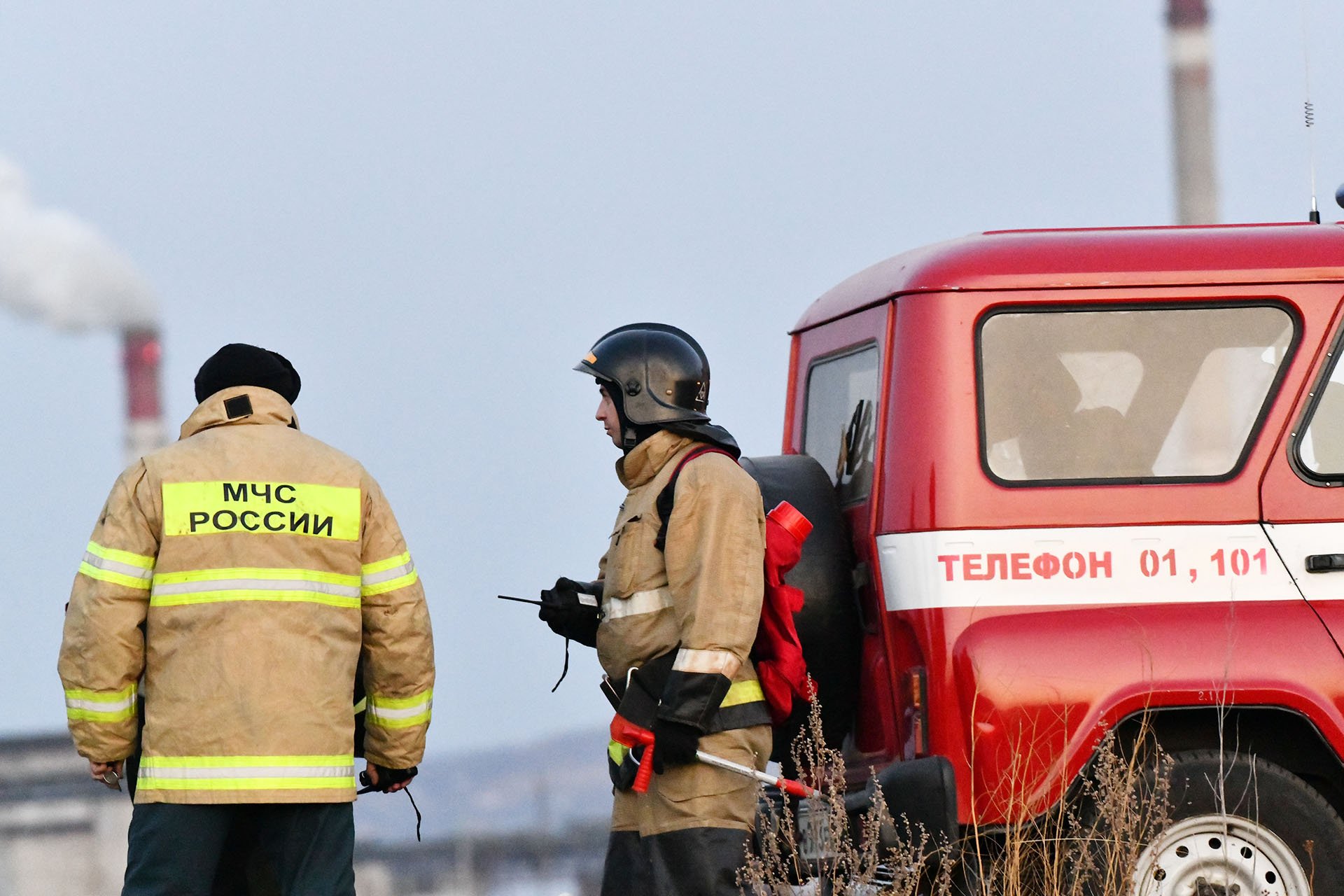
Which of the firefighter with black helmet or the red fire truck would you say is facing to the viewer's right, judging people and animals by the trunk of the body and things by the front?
the red fire truck

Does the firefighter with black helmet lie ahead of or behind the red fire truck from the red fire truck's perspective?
behind

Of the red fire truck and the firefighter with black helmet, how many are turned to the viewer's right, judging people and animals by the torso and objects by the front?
1

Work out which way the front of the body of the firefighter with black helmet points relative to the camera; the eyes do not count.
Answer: to the viewer's left

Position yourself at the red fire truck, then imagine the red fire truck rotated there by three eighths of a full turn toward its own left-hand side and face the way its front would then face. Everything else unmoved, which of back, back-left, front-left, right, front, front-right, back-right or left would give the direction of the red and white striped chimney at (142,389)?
front

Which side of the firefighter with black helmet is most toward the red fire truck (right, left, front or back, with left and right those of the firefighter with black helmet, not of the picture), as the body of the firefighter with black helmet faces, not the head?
back

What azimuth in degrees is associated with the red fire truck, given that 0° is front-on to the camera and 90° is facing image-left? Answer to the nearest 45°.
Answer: approximately 270°

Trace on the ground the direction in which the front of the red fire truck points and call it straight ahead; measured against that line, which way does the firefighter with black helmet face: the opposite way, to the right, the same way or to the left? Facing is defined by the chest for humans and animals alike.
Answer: the opposite way

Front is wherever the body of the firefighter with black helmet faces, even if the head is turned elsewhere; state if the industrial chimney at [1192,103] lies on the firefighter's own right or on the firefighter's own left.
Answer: on the firefighter's own right

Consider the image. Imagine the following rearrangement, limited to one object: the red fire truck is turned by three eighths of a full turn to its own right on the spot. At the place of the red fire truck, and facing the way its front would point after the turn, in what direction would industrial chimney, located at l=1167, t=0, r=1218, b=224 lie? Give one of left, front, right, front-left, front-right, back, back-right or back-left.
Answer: back-right

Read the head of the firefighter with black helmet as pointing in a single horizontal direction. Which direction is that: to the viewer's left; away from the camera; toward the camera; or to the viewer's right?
to the viewer's left

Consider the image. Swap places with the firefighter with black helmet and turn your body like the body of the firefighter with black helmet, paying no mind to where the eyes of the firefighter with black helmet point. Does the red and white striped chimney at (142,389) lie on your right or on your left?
on your right
